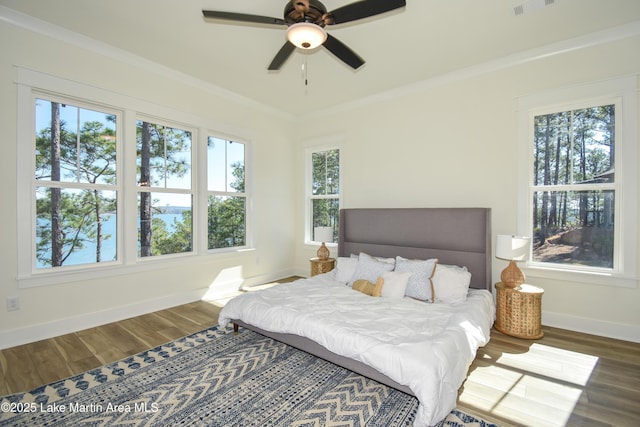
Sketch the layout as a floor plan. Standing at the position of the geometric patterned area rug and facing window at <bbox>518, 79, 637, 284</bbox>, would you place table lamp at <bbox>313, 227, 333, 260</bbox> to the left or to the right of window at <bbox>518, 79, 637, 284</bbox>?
left

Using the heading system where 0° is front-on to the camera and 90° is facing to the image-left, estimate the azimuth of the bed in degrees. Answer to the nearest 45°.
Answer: approximately 45°

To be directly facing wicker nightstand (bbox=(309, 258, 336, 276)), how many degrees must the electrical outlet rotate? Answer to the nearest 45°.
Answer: approximately 90° to its left

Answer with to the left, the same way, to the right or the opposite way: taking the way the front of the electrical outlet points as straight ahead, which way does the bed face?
to the right

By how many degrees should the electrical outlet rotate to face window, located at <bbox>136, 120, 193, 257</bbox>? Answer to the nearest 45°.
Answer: approximately 90° to its left

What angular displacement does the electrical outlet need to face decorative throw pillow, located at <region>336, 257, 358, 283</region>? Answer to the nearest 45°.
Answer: approximately 45° to its left

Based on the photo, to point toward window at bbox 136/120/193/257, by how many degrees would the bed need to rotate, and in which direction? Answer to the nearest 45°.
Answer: approximately 45° to its right

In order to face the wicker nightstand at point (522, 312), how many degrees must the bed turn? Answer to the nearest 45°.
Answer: approximately 180°

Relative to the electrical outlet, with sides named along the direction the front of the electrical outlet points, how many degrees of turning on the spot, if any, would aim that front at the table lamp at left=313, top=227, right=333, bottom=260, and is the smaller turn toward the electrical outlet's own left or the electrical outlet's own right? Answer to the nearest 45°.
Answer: approximately 90° to the electrical outlet's own left

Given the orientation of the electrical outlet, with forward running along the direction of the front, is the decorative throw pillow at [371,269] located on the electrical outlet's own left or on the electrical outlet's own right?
on the electrical outlet's own left
